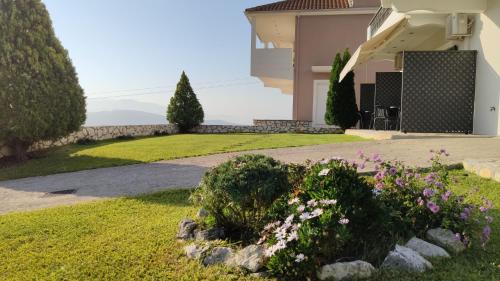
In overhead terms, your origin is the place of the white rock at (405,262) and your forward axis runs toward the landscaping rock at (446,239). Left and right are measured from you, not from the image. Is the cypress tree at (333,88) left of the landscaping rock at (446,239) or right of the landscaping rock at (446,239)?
left

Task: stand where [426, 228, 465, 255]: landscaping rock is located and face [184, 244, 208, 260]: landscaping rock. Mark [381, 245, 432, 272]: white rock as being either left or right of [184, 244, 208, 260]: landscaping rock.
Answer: left

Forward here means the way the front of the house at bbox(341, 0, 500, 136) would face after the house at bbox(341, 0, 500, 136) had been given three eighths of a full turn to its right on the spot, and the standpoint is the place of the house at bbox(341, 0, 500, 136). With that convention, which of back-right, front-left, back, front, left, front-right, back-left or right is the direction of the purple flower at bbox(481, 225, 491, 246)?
back-right

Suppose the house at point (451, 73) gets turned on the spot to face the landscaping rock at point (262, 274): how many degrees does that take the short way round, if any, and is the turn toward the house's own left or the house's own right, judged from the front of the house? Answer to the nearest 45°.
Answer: approximately 90° to the house's own left

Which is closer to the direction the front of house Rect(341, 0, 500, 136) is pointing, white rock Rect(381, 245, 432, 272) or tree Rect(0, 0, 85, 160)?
the tree

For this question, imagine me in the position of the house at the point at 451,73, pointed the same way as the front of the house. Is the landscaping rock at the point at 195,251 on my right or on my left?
on my left

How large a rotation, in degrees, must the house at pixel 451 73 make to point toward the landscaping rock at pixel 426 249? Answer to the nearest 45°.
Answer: approximately 90° to its left

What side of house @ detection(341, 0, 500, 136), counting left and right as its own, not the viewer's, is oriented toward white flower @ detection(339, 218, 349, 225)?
left

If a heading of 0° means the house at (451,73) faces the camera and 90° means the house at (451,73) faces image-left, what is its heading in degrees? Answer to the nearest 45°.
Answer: approximately 90°

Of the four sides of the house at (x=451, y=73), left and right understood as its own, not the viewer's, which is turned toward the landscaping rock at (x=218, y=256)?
left

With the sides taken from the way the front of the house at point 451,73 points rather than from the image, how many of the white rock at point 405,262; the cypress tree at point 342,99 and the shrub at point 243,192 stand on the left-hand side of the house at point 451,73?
2
